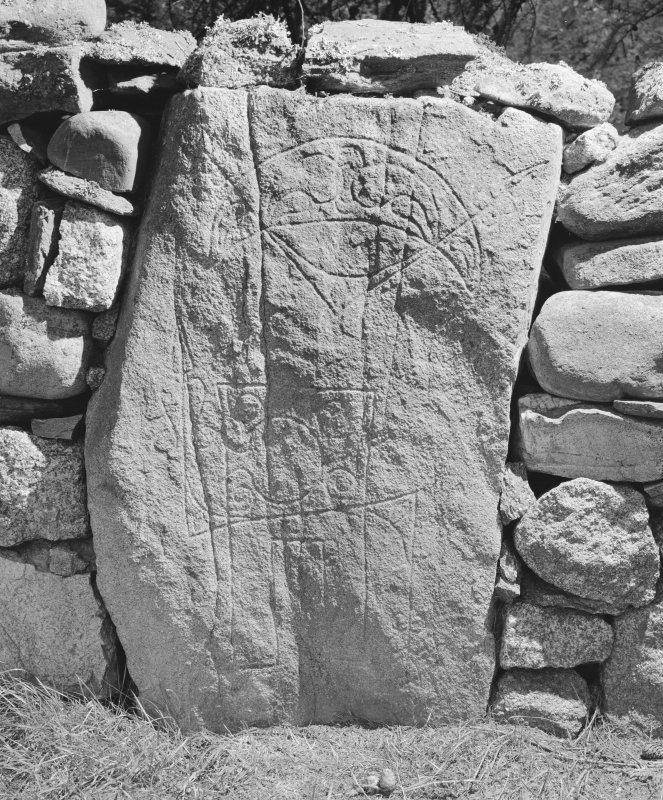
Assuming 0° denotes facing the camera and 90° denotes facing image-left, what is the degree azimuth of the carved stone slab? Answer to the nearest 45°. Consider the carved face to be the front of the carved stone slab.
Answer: approximately 0°
